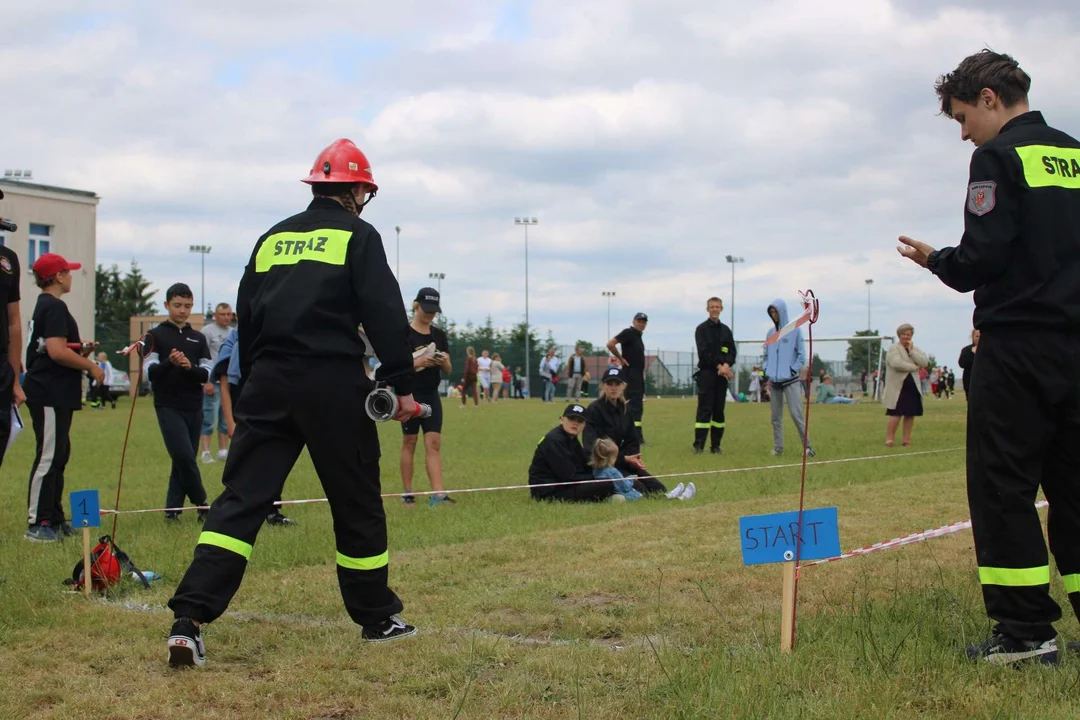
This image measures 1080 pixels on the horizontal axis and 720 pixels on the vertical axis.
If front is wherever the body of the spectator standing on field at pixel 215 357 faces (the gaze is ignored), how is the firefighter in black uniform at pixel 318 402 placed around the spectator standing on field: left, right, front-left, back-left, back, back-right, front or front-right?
front

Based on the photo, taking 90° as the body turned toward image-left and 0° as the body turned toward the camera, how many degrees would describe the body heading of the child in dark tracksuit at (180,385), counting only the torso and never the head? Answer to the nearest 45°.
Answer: approximately 0°

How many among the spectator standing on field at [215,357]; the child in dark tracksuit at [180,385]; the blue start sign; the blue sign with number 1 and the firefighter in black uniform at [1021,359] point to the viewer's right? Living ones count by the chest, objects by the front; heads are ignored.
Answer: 0

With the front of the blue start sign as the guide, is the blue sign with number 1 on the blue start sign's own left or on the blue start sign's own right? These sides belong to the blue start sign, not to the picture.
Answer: on the blue start sign's own right

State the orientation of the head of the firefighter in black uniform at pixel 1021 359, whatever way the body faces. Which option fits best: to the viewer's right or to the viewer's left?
to the viewer's left

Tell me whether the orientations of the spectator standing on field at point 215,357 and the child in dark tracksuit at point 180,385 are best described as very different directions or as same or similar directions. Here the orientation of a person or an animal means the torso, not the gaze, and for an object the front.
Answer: same or similar directions

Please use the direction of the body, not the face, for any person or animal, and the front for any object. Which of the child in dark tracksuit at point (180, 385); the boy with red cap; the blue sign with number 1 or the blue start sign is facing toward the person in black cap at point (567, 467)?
the boy with red cap

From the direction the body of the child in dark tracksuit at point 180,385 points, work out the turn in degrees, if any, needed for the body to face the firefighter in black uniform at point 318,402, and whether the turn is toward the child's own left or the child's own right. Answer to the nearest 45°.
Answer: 0° — they already face them

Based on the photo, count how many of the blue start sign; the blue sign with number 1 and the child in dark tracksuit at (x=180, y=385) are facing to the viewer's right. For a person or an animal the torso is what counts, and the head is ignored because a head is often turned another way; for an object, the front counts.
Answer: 0

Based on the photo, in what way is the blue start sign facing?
toward the camera

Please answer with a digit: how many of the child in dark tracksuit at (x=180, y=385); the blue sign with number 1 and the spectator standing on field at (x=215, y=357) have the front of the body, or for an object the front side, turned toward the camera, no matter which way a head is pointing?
3

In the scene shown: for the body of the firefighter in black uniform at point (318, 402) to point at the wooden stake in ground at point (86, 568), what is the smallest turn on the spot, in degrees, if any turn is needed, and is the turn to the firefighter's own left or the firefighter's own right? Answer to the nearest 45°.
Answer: approximately 90° to the firefighter's own left

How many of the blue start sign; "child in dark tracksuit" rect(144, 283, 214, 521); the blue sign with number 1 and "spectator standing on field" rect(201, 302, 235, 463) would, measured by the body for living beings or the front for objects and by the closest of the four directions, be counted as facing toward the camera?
4

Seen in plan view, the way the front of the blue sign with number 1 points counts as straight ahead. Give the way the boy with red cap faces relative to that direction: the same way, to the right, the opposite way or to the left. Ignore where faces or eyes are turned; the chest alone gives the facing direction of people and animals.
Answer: to the left

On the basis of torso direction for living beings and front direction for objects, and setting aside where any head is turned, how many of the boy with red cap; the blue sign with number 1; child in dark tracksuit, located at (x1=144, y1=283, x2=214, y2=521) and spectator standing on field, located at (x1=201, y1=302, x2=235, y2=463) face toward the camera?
3

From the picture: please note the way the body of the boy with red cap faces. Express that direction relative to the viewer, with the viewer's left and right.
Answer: facing to the right of the viewer

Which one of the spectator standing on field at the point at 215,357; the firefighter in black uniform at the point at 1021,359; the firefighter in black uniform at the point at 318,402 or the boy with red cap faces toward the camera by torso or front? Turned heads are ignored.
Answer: the spectator standing on field

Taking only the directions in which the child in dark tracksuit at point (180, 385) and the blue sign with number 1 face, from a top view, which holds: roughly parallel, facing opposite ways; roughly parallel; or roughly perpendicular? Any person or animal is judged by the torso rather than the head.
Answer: roughly parallel

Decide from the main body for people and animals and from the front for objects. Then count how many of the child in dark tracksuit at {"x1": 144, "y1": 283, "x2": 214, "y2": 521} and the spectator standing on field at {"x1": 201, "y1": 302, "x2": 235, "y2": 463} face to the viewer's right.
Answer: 0

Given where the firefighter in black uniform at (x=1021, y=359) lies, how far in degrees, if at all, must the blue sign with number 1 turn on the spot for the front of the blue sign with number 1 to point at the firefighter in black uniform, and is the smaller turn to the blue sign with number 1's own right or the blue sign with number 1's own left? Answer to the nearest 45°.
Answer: approximately 45° to the blue sign with number 1's own left
